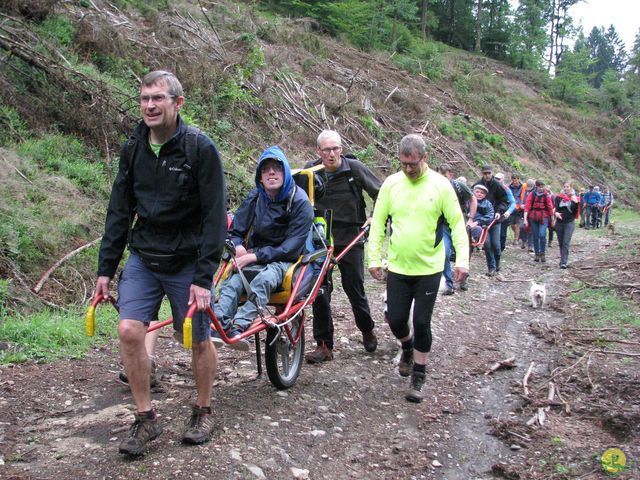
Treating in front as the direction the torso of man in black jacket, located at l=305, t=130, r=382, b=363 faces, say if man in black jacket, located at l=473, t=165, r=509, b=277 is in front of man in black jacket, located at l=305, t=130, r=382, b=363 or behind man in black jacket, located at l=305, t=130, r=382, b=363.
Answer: behind

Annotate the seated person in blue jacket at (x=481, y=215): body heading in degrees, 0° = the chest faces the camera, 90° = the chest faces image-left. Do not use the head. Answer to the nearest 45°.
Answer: approximately 45°

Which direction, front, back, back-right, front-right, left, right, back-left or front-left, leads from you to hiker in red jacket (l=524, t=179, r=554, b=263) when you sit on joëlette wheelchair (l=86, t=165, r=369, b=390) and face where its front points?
back

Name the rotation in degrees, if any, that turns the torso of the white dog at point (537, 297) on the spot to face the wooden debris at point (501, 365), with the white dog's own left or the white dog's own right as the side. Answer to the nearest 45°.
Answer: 0° — it already faces it

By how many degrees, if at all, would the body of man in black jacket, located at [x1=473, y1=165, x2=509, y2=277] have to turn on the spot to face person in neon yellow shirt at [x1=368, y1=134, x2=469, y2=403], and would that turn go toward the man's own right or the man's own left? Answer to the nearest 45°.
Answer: approximately 45° to the man's own left

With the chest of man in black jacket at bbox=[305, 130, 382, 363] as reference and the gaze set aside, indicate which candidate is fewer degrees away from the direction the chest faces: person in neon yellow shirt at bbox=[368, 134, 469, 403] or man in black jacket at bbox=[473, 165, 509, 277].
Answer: the person in neon yellow shirt

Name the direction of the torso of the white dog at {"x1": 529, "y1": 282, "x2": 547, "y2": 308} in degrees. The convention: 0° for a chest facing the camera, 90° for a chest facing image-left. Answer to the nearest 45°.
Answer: approximately 0°

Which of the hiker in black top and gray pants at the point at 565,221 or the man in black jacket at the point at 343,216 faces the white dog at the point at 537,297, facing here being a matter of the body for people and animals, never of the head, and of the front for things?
the hiker in black top and gray pants
